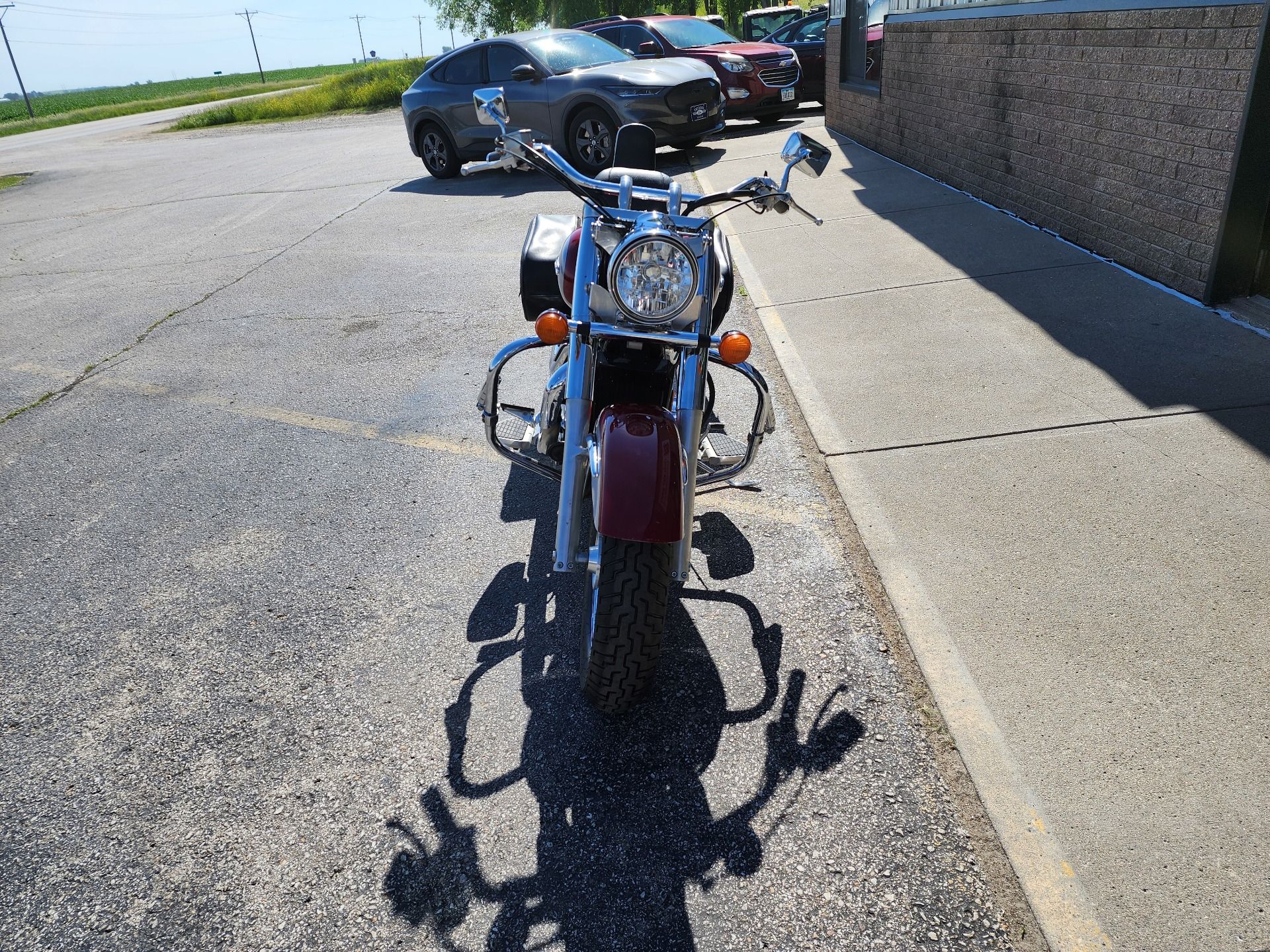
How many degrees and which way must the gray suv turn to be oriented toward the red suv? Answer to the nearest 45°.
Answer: approximately 90° to its left

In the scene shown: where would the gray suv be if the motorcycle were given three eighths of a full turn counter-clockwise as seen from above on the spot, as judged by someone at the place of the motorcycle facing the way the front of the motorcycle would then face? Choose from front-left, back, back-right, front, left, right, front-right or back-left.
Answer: front-left

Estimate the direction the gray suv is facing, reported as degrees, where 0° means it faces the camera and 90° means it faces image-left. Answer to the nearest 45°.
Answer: approximately 315°

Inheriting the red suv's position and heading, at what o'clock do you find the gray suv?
The gray suv is roughly at 3 o'clock from the red suv.

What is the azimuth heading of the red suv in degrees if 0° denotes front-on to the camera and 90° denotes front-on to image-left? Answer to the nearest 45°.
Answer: approximately 315°

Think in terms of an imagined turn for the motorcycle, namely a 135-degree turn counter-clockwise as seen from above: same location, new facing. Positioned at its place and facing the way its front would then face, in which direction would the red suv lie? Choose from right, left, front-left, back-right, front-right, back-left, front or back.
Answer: front-left

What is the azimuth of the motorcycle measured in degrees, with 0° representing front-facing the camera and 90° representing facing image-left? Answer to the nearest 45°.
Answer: approximately 0°
